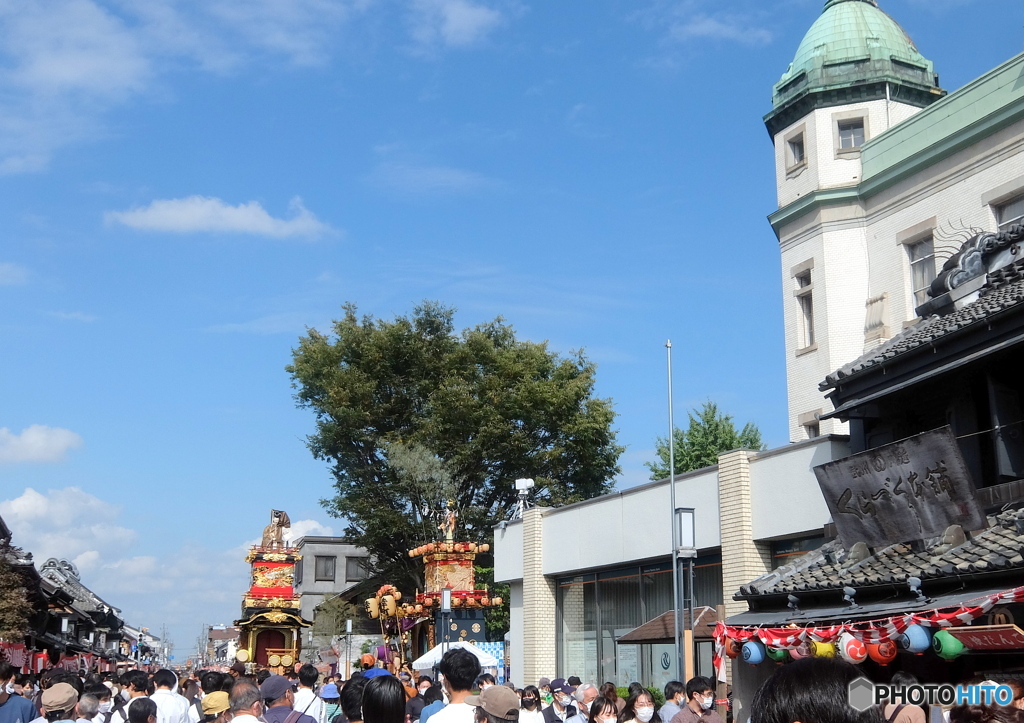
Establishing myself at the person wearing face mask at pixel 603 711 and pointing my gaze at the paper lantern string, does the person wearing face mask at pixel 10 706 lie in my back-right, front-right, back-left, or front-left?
back-left

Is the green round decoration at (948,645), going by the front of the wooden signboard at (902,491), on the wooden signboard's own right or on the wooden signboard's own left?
on the wooden signboard's own left

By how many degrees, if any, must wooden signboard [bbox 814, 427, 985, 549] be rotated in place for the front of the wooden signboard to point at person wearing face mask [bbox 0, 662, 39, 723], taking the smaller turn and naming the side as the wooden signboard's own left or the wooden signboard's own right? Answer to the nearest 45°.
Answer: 0° — it already faces them

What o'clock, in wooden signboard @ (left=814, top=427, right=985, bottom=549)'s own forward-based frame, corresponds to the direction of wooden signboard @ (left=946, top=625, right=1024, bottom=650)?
wooden signboard @ (left=946, top=625, right=1024, bottom=650) is roughly at 10 o'clock from wooden signboard @ (left=814, top=427, right=985, bottom=549).

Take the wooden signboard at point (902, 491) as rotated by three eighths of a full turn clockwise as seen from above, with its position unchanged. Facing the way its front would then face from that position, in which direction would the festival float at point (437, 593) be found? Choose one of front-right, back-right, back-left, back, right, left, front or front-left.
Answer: front-left
